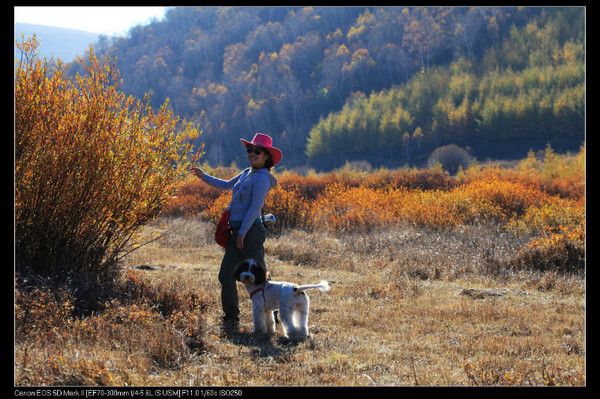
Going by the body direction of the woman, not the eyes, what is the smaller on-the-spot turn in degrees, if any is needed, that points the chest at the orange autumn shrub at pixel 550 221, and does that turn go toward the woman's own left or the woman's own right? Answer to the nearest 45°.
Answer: approximately 180°

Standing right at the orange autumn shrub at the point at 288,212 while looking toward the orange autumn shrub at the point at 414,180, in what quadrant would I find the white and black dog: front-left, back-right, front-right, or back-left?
back-right

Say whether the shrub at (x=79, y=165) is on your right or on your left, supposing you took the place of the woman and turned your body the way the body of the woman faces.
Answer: on your right

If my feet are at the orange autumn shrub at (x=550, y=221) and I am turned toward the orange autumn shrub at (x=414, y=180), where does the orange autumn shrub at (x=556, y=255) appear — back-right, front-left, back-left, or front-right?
back-left

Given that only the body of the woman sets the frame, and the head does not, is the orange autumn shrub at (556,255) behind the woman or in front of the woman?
behind

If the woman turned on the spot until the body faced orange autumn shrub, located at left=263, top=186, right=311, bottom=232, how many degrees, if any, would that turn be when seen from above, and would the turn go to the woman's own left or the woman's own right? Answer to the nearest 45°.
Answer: approximately 135° to the woman's own right

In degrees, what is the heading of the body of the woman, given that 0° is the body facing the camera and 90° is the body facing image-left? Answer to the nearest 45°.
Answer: approximately 45°

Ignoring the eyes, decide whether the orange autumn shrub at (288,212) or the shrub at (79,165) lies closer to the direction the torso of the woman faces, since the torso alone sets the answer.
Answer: the shrub

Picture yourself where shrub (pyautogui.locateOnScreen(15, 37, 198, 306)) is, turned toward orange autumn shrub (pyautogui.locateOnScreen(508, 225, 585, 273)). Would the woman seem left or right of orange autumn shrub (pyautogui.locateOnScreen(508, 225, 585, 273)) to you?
right

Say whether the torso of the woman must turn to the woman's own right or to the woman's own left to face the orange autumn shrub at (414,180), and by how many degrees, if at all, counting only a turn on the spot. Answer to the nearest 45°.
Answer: approximately 135° to the woman's own right
